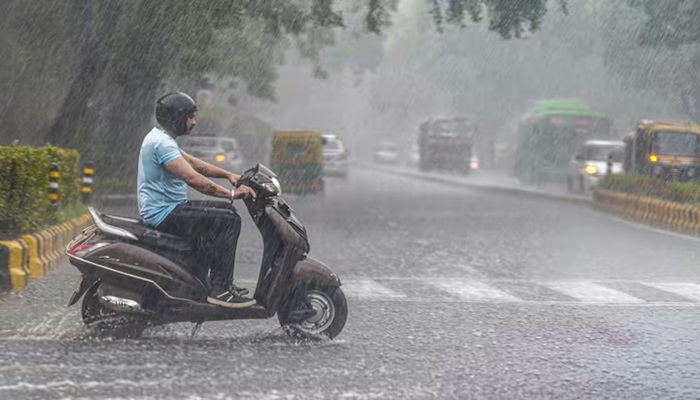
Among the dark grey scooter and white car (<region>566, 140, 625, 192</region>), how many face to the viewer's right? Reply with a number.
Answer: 1

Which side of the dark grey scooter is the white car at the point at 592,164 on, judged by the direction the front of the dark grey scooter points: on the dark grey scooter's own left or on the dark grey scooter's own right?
on the dark grey scooter's own left

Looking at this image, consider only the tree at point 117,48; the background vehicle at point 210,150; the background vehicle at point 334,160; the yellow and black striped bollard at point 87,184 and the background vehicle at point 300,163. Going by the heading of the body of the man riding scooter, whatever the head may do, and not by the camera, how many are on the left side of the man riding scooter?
5

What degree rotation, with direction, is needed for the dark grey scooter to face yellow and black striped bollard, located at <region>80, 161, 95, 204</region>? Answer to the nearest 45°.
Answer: approximately 90° to its left

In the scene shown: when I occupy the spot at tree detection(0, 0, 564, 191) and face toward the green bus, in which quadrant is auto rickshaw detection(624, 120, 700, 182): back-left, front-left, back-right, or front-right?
front-right

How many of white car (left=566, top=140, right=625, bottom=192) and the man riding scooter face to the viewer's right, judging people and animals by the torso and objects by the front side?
1

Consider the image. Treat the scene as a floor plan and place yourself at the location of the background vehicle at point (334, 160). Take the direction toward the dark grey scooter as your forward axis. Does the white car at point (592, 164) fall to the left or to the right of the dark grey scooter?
left

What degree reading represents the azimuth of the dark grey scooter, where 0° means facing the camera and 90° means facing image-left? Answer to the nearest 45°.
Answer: approximately 270°

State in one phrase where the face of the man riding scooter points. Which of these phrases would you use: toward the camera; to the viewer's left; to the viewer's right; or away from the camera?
to the viewer's right

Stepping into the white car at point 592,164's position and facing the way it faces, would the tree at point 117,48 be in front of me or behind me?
in front

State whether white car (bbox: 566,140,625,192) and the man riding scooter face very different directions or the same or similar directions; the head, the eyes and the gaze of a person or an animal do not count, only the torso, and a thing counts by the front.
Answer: very different directions

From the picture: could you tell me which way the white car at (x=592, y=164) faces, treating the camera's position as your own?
facing the viewer and to the left of the viewer

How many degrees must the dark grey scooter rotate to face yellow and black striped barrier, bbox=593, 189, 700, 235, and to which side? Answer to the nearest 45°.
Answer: approximately 45° to its left

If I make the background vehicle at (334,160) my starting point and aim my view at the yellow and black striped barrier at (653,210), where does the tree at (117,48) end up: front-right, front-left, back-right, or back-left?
front-right

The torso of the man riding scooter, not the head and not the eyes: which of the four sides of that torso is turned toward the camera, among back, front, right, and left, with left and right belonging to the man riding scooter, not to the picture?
right

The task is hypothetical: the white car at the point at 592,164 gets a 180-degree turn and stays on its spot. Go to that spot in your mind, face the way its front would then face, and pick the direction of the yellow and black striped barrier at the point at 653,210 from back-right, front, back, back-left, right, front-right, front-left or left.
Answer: back-right
